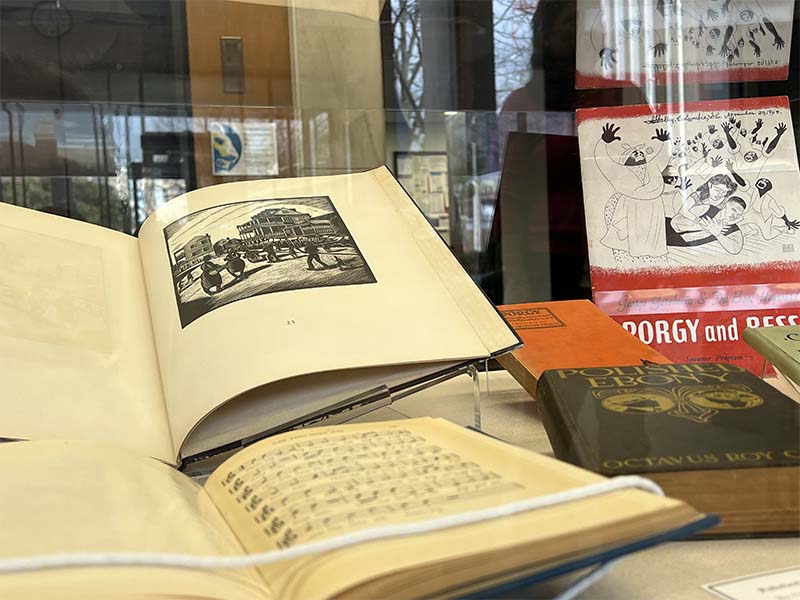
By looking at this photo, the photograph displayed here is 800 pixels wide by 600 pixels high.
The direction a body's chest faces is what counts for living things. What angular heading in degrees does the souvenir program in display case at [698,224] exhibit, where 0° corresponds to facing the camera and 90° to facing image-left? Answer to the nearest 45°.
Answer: approximately 0°

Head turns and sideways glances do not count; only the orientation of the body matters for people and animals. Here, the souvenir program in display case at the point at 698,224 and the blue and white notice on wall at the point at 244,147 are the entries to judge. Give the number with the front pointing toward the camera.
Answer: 2
